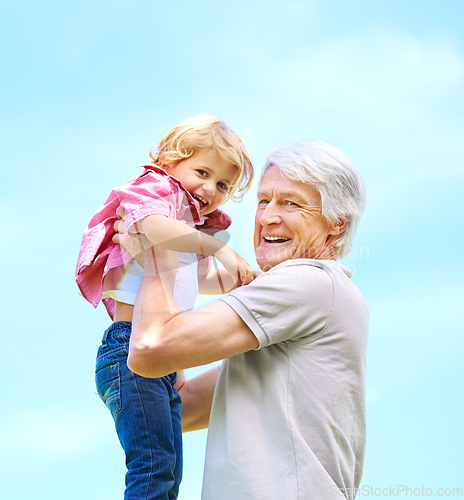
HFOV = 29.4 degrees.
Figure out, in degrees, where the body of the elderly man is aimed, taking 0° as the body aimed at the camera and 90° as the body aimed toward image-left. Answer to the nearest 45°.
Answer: approximately 90°

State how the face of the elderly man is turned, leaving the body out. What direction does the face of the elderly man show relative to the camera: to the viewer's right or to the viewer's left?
to the viewer's left
